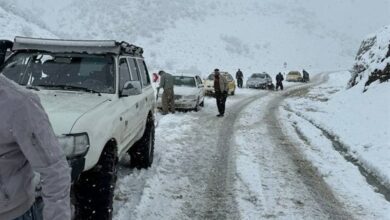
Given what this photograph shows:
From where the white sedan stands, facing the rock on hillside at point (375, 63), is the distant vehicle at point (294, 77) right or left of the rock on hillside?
left

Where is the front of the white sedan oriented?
toward the camera

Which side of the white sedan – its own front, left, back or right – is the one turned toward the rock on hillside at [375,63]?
left

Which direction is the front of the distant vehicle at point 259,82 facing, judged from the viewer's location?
facing the viewer and to the left of the viewer

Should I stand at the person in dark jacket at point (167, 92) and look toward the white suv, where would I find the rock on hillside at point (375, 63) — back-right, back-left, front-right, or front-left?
back-left

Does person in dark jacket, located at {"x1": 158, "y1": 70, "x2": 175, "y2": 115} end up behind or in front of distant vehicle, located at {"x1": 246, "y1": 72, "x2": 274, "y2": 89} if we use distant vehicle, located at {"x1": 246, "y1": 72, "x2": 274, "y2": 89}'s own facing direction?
in front

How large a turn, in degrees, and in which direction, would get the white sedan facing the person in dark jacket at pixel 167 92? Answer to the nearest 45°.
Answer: approximately 45° to its right

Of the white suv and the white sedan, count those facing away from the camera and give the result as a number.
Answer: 0

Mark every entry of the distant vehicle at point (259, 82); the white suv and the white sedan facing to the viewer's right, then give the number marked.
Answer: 0

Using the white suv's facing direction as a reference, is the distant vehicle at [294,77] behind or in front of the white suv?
behind

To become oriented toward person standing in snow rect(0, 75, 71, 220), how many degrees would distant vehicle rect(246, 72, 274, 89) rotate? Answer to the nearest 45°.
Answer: approximately 45° to its left
